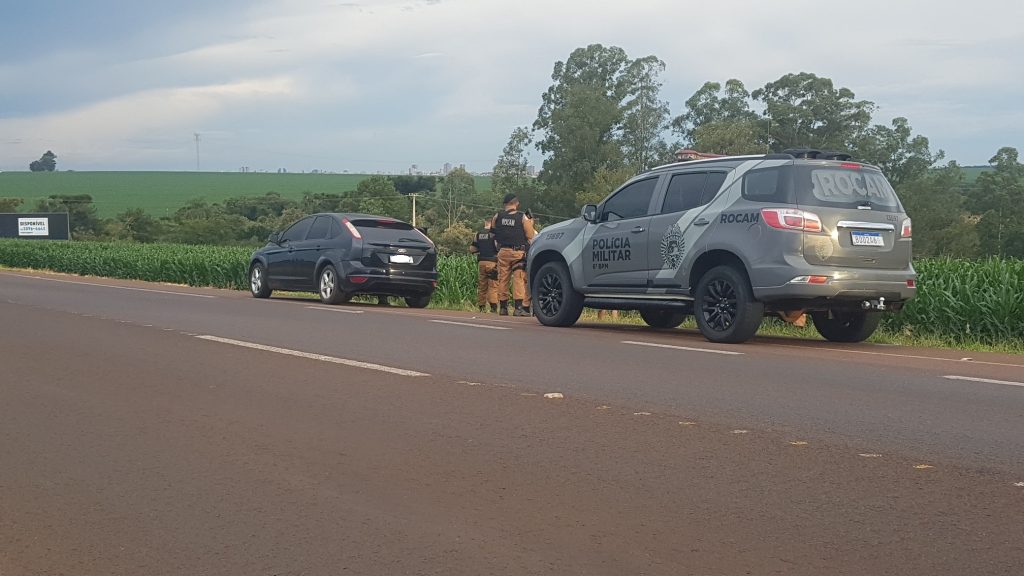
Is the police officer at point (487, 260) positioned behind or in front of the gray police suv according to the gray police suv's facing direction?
in front

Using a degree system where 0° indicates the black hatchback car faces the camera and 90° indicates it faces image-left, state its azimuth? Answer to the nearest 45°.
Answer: approximately 135°

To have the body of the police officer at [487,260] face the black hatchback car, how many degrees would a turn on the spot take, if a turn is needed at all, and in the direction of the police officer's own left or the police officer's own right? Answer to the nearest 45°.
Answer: approximately 45° to the police officer's own left

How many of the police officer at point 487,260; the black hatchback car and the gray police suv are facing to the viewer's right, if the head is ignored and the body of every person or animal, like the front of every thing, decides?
0

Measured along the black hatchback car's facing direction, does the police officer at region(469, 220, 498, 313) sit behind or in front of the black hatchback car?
behind

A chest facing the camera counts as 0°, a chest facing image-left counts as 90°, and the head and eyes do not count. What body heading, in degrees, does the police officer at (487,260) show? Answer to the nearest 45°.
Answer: approximately 180°

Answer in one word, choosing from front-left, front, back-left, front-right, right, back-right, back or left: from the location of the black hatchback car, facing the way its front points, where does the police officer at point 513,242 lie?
back

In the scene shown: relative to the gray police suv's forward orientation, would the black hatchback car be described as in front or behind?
in front

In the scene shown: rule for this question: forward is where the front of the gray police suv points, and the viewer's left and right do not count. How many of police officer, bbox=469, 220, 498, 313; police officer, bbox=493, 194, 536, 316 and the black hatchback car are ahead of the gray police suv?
3
